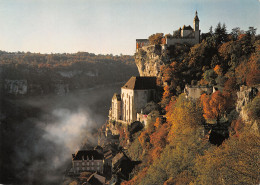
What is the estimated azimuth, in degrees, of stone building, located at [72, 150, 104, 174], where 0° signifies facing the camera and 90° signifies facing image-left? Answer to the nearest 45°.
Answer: approximately 0°
